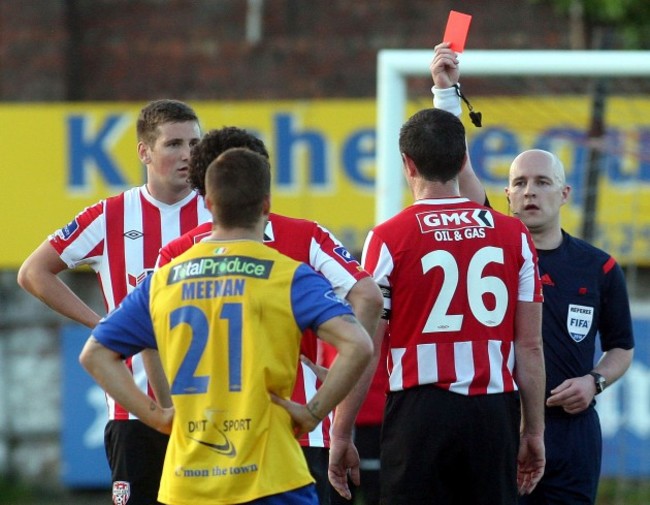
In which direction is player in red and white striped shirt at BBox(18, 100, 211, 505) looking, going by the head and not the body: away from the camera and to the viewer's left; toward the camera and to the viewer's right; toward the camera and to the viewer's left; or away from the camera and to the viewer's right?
toward the camera and to the viewer's right

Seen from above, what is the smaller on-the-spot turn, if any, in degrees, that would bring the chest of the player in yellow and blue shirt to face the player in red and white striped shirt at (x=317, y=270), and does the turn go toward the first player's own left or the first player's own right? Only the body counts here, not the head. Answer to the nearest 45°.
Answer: approximately 45° to the first player's own right

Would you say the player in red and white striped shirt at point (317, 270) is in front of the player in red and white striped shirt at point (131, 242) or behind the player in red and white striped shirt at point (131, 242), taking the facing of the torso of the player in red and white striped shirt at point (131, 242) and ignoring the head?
in front

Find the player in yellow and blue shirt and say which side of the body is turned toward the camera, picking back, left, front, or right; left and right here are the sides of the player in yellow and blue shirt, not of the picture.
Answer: back

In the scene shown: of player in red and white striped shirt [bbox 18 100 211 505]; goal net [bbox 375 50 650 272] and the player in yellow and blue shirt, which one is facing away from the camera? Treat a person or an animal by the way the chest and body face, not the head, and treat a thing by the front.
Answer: the player in yellow and blue shirt

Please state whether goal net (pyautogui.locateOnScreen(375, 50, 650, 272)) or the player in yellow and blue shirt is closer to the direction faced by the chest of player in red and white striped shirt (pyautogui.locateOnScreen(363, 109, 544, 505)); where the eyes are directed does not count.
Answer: the goal net

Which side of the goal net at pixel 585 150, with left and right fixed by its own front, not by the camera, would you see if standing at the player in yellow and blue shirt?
front

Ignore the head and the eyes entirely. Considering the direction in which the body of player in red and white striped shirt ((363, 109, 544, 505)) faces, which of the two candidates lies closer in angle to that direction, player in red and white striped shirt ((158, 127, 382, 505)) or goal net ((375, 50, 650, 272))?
the goal net

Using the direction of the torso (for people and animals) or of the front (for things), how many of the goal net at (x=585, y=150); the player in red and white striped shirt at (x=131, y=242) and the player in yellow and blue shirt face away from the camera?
1

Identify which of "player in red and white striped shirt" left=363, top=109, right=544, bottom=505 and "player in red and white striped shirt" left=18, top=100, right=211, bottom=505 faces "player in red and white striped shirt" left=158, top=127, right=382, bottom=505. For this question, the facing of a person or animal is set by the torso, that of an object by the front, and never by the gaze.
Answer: "player in red and white striped shirt" left=18, top=100, right=211, bottom=505

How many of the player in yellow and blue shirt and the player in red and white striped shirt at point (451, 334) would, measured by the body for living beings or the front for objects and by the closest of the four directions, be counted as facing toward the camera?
0

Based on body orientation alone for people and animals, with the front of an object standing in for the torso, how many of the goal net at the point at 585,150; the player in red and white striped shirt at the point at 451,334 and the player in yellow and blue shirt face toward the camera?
1

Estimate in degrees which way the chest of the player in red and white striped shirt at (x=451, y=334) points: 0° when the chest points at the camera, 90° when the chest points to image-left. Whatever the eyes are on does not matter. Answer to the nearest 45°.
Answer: approximately 180°

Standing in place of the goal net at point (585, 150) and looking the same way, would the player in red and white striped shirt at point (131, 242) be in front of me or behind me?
in front
